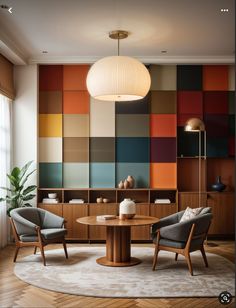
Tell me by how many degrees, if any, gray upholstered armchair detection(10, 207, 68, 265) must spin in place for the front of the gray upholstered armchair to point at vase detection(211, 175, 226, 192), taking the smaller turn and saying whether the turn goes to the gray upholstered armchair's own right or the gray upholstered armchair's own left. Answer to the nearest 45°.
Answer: approximately 45° to the gray upholstered armchair's own left

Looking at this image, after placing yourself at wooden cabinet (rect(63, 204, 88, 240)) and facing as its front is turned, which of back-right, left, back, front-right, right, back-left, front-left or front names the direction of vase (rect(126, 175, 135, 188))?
left

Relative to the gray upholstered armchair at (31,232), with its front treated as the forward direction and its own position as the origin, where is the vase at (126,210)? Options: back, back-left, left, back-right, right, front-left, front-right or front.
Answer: front-left

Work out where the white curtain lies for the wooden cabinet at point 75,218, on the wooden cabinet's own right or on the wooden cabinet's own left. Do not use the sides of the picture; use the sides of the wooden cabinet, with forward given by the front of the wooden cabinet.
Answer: on the wooden cabinet's own right

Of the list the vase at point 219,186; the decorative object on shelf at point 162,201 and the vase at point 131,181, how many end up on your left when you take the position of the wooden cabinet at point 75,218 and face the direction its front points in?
3

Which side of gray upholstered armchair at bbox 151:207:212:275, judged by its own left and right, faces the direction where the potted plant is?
front

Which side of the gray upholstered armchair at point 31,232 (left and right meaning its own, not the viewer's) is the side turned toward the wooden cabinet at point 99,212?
left

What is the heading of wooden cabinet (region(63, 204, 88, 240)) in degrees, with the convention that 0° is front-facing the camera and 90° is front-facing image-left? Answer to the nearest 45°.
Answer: approximately 0°

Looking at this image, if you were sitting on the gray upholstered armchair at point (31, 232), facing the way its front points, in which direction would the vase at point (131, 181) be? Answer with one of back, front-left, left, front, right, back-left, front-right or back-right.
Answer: left

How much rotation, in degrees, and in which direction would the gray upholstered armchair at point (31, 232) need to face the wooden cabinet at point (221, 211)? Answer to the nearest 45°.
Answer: approximately 45° to its left
